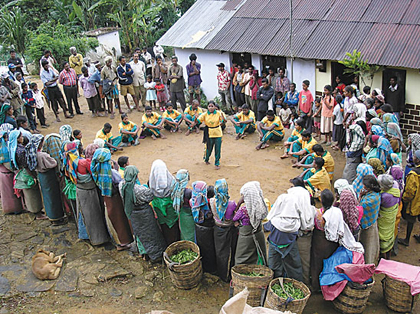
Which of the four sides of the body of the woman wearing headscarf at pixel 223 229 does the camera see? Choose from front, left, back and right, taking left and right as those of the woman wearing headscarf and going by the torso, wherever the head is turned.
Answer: back

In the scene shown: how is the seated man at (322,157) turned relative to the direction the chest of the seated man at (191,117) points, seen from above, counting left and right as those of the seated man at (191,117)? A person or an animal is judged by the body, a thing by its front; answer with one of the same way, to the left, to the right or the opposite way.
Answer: to the right

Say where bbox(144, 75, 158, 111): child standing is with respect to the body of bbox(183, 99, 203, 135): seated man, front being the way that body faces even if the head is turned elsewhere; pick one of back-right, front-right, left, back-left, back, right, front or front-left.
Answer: back-right

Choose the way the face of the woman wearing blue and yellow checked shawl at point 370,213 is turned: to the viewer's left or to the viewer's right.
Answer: to the viewer's left

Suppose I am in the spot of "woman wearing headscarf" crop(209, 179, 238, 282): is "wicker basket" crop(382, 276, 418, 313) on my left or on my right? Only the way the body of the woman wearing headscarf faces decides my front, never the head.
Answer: on my right

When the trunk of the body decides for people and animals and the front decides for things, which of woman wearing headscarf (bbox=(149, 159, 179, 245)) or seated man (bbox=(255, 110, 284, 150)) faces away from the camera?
the woman wearing headscarf

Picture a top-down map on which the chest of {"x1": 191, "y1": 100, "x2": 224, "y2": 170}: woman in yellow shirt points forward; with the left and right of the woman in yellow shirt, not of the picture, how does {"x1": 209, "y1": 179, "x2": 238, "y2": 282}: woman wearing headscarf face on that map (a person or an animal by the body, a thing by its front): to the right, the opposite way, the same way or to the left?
the opposite way

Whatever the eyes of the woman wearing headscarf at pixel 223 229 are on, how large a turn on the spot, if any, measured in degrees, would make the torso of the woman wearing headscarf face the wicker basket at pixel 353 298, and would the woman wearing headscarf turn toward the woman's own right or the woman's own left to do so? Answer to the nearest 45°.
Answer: approximately 135° to the woman's own right

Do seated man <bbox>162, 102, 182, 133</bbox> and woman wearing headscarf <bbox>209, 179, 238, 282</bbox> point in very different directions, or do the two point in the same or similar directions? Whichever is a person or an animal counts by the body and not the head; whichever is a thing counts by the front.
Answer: very different directions

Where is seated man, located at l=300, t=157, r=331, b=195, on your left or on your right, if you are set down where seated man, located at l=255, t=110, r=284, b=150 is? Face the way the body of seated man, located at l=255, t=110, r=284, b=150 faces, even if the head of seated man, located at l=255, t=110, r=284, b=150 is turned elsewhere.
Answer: on your left

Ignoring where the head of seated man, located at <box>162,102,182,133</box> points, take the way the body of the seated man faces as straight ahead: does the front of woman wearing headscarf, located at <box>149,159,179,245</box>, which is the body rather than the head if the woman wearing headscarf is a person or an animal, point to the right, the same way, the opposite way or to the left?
the opposite way
